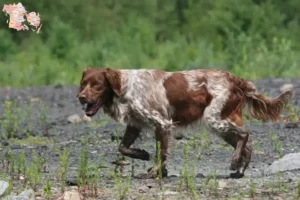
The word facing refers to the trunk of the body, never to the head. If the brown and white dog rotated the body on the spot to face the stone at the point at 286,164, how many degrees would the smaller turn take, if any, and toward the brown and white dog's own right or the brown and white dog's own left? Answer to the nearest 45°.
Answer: approximately 180°

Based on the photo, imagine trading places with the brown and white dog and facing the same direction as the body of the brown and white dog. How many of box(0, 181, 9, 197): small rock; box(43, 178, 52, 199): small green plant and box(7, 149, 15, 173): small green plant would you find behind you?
0

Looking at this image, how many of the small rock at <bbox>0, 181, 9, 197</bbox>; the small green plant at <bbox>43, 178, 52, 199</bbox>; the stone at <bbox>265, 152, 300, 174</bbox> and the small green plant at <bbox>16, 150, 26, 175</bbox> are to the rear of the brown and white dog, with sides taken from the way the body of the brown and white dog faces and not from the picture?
1

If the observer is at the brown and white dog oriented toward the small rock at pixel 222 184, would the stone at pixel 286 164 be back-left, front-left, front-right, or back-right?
front-left

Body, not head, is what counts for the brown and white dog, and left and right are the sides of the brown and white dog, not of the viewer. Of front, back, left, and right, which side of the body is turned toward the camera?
left

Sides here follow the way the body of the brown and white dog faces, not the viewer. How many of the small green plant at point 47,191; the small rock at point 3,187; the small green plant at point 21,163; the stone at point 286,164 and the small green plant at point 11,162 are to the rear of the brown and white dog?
1

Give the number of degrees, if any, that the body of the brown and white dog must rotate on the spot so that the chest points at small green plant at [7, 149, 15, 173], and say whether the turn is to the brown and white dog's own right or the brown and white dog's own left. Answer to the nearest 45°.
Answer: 0° — it already faces it

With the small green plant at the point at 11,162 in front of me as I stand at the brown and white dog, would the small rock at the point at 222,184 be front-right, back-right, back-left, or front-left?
back-left

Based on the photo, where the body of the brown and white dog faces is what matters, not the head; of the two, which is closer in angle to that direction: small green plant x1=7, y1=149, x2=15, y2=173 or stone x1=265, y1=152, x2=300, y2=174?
the small green plant

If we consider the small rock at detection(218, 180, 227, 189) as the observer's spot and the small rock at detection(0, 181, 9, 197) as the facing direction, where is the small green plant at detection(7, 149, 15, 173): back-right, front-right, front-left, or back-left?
front-right

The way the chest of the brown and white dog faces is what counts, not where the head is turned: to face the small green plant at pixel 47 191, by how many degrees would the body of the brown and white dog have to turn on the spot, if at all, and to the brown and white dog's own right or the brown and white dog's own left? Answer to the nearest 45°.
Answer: approximately 45° to the brown and white dog's own left

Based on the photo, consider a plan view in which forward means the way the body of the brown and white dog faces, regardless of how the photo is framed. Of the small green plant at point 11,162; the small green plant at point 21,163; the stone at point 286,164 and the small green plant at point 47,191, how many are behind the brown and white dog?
1
